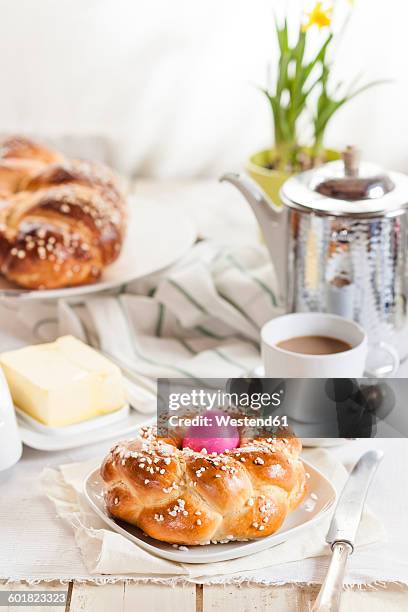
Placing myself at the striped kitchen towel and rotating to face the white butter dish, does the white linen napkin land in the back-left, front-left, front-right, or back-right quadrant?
front-left

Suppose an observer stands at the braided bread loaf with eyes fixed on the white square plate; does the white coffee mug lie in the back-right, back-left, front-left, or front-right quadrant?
front-left

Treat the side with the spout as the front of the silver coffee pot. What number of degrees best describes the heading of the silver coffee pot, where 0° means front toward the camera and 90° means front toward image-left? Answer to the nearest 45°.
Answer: approximately 90°
